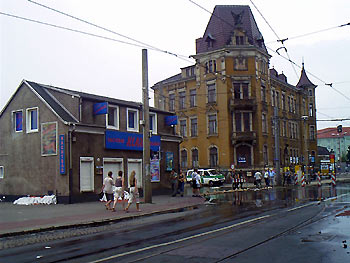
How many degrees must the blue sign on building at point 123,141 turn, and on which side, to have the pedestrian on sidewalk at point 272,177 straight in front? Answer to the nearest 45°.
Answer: approximately 90° to its left

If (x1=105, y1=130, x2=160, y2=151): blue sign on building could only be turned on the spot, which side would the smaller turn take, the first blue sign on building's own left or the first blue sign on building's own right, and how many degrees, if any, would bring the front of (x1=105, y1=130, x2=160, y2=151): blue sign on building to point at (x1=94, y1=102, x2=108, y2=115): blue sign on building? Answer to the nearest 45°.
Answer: approximately 90° to the first blue sign on building's own right

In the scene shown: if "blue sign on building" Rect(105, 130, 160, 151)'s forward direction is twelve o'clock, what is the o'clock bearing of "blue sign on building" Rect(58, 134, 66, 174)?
"blue sign on building" Rect(58, 134, 66, 174) is roughly at 3 o'clock from "blue sign on building" Rect(105, 130, 160, 151).

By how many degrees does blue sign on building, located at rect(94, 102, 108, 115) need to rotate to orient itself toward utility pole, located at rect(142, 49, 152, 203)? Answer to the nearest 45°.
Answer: approximately 90° to its left
